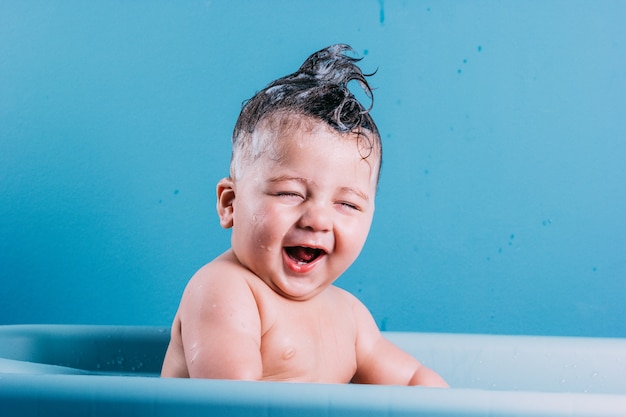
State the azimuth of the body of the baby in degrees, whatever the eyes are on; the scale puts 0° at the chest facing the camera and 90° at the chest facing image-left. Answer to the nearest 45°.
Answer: approximately 315°
